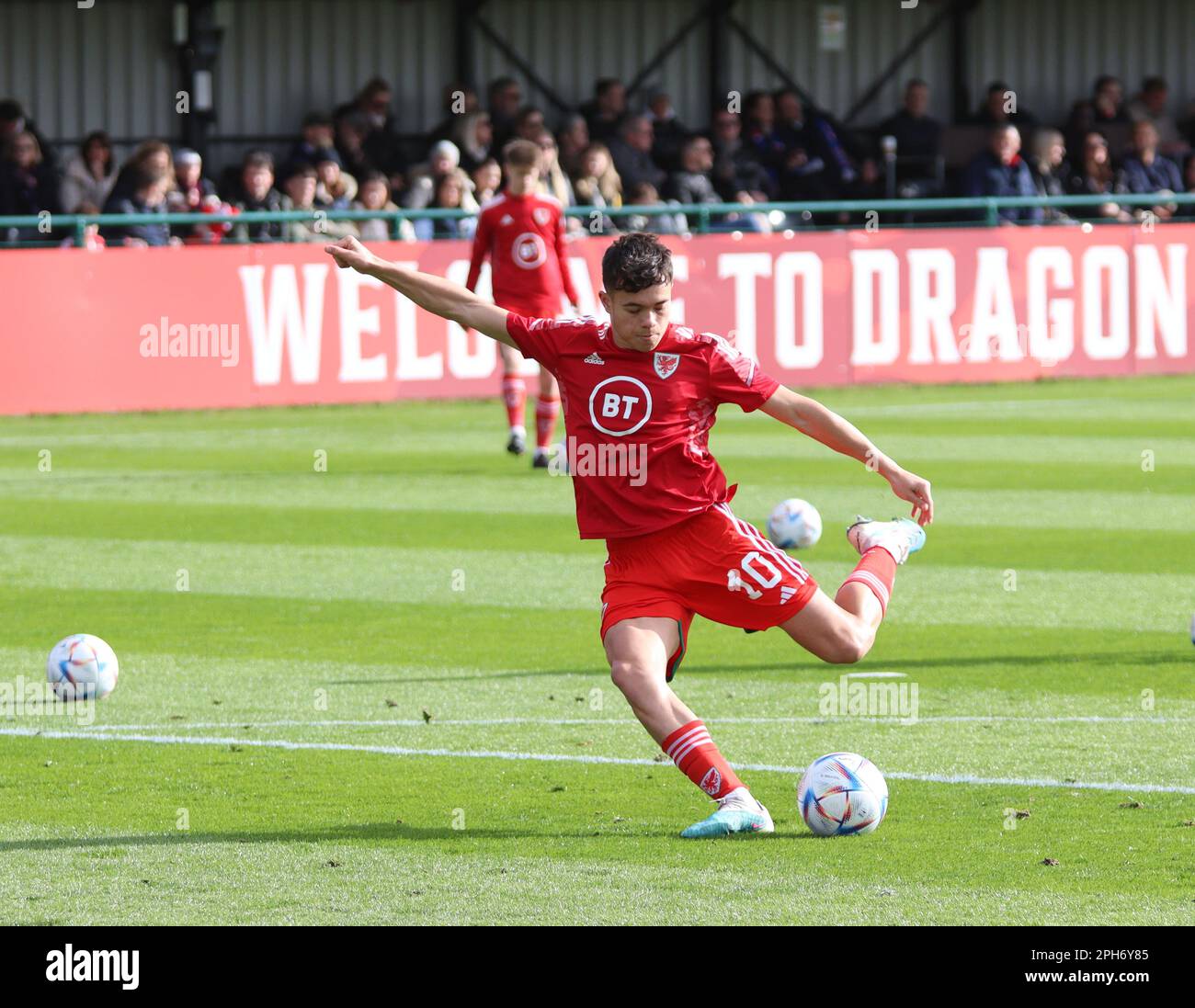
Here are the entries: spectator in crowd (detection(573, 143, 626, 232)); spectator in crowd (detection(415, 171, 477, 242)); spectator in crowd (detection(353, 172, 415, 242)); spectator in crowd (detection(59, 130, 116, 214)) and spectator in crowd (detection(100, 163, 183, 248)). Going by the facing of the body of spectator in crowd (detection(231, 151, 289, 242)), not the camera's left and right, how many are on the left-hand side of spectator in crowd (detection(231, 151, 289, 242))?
3

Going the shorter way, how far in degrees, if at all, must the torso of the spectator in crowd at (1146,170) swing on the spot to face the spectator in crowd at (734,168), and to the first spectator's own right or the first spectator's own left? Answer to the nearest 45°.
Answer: approximately 90° to the first spectator's own right

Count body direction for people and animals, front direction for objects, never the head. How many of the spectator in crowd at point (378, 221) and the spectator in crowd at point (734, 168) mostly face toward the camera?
2

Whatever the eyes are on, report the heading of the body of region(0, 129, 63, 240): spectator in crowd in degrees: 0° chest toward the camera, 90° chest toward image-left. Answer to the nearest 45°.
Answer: approximately 0°

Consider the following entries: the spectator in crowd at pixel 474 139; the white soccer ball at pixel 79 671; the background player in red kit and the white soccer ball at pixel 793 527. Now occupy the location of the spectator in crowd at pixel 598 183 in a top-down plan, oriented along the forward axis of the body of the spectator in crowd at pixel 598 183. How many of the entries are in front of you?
3

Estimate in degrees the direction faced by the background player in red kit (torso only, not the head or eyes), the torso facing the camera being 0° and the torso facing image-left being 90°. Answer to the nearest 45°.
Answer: approximately 0°

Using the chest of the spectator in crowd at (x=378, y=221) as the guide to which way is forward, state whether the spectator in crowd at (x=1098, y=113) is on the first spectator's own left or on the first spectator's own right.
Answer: on the first spectator's own left
